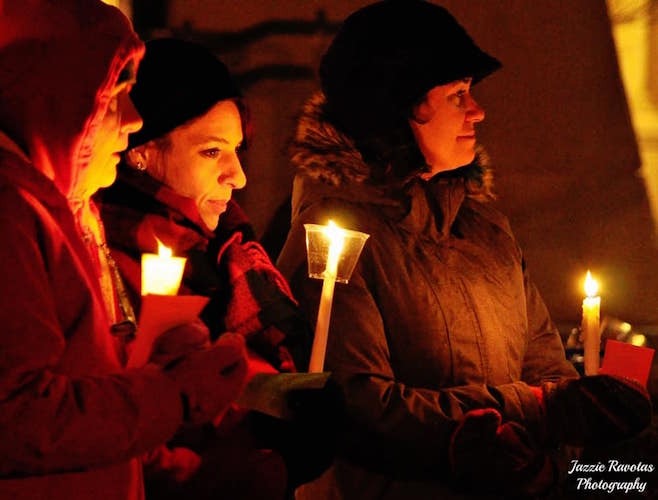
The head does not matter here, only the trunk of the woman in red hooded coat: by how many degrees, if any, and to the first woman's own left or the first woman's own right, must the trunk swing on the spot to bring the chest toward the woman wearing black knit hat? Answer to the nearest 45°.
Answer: approximately 45° to the first woman's own left

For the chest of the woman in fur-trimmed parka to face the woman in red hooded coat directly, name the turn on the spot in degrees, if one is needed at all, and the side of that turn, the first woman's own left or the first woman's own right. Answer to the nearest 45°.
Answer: approximately 90° to the first woman's own right

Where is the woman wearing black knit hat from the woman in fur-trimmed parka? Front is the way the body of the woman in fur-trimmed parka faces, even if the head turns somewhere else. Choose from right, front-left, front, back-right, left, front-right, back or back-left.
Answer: right

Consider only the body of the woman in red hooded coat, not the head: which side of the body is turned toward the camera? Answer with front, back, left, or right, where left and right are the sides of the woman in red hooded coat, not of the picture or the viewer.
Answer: right

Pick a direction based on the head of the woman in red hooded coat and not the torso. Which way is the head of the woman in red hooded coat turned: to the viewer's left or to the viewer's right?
to the viewer's right

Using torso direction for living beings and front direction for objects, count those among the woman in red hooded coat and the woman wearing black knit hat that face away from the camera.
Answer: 0

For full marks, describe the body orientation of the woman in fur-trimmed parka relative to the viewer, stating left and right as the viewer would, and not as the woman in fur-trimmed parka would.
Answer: facing the viewer and to the right of the viewer

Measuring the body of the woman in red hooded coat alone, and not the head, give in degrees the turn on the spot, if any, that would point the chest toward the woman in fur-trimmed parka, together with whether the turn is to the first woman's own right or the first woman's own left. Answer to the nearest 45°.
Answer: approximately 45° to the first woman's own left

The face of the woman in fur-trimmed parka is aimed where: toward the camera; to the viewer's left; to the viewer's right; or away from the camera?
to the viewer's right
